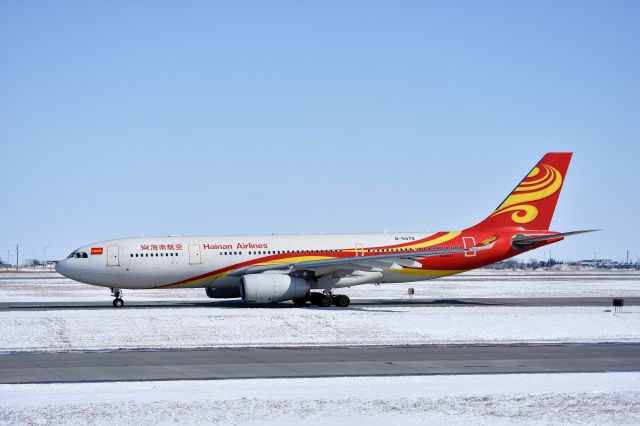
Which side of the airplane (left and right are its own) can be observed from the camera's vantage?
left
